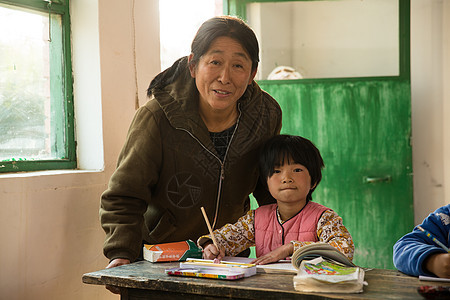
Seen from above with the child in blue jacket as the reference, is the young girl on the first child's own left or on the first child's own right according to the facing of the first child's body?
on the first child's own right
